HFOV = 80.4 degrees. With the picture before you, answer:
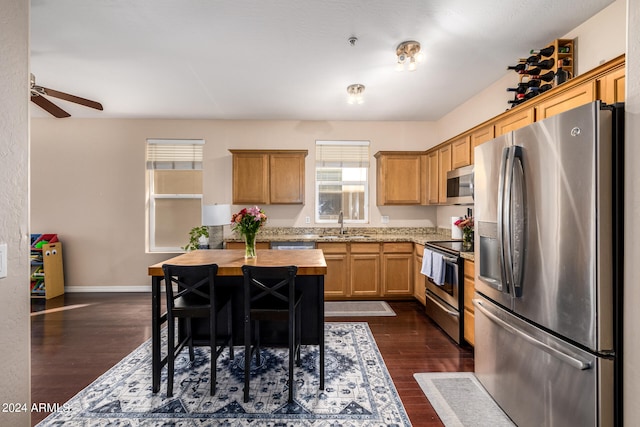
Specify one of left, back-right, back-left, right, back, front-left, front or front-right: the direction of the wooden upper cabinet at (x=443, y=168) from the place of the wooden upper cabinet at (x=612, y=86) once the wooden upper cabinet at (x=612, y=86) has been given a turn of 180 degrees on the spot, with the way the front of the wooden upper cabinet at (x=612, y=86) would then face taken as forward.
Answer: left

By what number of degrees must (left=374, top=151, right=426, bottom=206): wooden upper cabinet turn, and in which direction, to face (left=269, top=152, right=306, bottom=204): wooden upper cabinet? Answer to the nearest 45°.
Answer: approximately 90° to its right

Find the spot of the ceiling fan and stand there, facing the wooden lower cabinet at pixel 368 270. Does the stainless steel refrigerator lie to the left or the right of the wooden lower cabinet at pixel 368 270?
right

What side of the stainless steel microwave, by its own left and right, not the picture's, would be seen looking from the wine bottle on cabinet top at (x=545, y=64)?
left

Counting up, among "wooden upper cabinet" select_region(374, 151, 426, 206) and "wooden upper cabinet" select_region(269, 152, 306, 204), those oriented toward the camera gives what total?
2

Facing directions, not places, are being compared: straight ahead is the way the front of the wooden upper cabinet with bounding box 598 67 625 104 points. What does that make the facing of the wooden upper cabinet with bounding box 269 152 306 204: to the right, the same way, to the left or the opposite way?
to the left

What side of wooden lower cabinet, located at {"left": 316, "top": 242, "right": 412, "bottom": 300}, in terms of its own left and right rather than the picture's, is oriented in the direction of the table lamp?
right

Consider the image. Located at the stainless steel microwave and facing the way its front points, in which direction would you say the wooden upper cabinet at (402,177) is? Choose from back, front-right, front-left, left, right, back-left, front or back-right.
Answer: right

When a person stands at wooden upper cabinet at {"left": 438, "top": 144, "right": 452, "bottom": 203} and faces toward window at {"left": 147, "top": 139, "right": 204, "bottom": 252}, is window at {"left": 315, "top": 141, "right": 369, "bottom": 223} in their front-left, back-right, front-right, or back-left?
front-right

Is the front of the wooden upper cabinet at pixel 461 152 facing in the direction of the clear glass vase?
yes

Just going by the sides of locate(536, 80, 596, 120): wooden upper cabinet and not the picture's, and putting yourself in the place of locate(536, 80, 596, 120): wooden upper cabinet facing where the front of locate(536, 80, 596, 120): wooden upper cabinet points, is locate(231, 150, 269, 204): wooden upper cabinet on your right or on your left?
on your right

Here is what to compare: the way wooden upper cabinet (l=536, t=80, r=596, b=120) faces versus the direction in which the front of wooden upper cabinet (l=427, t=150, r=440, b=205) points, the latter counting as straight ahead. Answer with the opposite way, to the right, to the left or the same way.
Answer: the same way

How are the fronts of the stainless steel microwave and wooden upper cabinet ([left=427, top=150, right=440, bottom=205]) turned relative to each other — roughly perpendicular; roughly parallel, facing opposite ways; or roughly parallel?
roughly parallel

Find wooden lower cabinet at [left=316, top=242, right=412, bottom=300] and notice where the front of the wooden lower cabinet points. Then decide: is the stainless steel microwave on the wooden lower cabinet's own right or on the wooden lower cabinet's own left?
on the wooden lower cabinet's own left

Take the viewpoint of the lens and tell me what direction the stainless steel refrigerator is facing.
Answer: facing the viewer and to the left of the viewer

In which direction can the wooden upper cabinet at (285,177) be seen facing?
toward the camera

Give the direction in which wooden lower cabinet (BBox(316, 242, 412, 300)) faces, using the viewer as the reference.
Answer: facing the viewer
